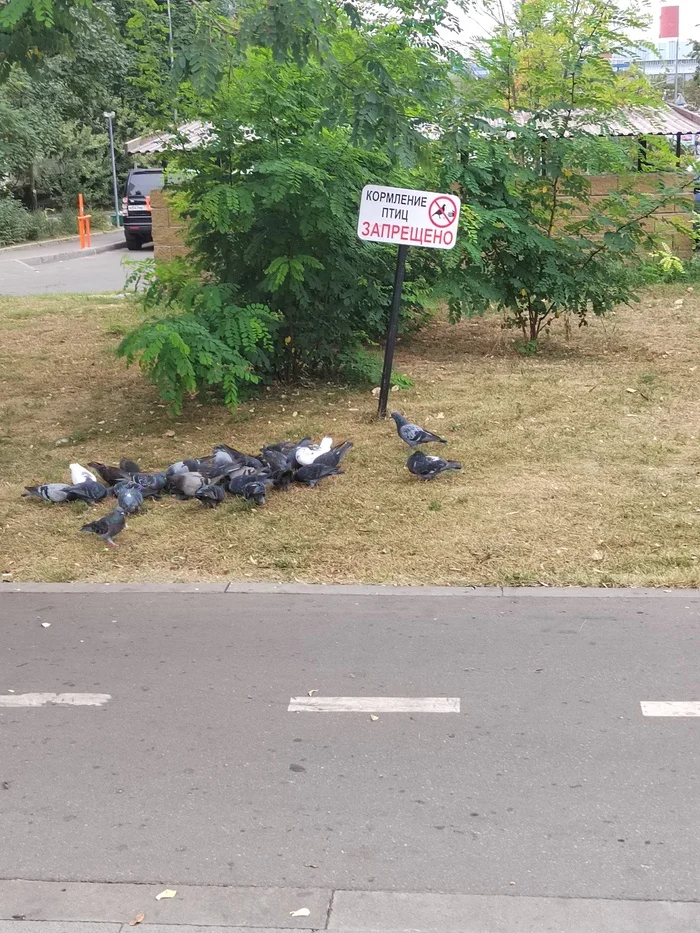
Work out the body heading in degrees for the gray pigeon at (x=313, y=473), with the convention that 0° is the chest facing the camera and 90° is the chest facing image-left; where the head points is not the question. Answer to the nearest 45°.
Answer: approximately 90°

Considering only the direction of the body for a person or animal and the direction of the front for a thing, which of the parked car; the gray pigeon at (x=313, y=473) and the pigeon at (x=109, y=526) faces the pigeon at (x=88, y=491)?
the gray pigeon

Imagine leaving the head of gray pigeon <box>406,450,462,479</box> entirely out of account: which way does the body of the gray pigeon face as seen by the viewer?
to the viewer's left

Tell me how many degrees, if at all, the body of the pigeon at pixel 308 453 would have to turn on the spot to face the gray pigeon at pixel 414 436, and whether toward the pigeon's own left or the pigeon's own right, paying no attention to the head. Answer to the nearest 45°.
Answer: approximately 135° to the pigeon's own right

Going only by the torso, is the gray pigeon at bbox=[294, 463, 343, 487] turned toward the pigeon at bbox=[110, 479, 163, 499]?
yes

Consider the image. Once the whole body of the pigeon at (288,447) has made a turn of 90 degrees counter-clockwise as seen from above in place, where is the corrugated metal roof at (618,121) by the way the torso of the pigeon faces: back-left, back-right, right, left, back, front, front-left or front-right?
back-left

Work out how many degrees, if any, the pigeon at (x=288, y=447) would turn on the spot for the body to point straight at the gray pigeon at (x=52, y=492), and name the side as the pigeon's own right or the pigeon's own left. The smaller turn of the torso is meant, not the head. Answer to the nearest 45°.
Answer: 0° — it already faces it

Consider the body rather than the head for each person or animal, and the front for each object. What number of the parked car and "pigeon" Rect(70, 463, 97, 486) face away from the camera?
1

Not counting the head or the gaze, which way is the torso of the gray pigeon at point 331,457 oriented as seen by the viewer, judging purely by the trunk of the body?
to the viewer's left

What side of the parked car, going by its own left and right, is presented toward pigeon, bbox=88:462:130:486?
back

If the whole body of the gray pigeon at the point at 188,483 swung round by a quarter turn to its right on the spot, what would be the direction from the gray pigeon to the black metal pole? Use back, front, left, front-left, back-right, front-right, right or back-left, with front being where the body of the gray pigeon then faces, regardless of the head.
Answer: front-right

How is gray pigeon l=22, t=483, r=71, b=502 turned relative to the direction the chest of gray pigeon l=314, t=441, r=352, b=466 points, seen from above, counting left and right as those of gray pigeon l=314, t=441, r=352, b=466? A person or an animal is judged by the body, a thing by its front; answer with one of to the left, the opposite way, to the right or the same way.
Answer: the opposite way
